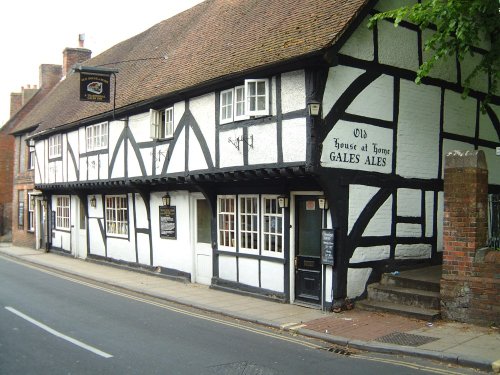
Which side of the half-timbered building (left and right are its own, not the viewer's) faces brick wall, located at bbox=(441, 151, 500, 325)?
left

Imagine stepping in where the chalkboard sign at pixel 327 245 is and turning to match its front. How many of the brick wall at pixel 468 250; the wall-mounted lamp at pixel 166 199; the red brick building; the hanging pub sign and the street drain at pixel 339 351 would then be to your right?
3

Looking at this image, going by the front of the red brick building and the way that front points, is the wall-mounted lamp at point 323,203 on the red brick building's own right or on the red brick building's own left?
on the red brick building's own left

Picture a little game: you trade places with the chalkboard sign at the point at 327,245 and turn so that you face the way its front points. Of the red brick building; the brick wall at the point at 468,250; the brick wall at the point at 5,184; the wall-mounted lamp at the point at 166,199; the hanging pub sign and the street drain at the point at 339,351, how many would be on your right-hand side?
4

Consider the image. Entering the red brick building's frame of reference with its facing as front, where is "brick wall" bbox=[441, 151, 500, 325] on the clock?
The brick wall is roughly at 10 o'clock from the red brick building.

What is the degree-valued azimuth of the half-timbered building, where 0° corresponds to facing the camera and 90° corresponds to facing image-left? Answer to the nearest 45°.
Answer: approximately 45°

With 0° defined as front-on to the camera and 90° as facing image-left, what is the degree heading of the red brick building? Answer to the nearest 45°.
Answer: approximately 45°

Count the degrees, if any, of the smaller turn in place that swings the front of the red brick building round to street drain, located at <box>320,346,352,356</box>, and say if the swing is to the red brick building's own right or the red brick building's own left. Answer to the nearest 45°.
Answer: approximately 45° to the red brick building's own left

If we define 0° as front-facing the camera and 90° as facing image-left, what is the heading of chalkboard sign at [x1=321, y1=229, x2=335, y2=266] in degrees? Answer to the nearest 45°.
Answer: approximately 45°

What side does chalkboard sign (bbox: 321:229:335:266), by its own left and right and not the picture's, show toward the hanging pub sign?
right
